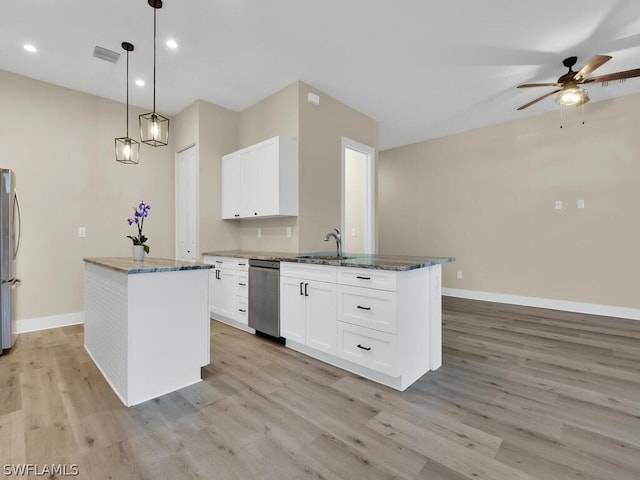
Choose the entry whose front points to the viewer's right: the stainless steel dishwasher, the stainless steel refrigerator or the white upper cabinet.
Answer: the stainless steel refrigerator

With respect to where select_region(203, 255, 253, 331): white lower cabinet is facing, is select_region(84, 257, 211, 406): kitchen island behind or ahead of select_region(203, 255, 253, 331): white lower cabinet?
ahead

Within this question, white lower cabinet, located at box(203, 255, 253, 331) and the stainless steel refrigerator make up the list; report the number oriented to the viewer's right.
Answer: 1

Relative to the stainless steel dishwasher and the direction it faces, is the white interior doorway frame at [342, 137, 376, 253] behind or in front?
behind

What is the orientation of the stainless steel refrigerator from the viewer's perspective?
to the viewer's right

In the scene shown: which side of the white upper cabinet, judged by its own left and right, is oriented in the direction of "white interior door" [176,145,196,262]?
right

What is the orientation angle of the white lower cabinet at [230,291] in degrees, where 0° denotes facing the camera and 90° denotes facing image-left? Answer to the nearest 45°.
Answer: approximately 45°

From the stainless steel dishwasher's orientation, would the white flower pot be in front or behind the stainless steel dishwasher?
in front

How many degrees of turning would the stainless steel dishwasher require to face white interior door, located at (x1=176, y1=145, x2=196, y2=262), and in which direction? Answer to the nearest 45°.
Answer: approximately 90° to its right

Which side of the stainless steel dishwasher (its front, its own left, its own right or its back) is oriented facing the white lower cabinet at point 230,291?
right

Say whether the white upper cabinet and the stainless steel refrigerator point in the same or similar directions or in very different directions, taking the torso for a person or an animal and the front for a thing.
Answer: very different directions

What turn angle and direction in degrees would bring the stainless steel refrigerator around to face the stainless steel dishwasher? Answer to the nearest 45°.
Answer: approximately 45° to its right

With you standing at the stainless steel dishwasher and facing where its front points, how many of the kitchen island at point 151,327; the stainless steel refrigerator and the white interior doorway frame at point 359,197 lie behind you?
1
